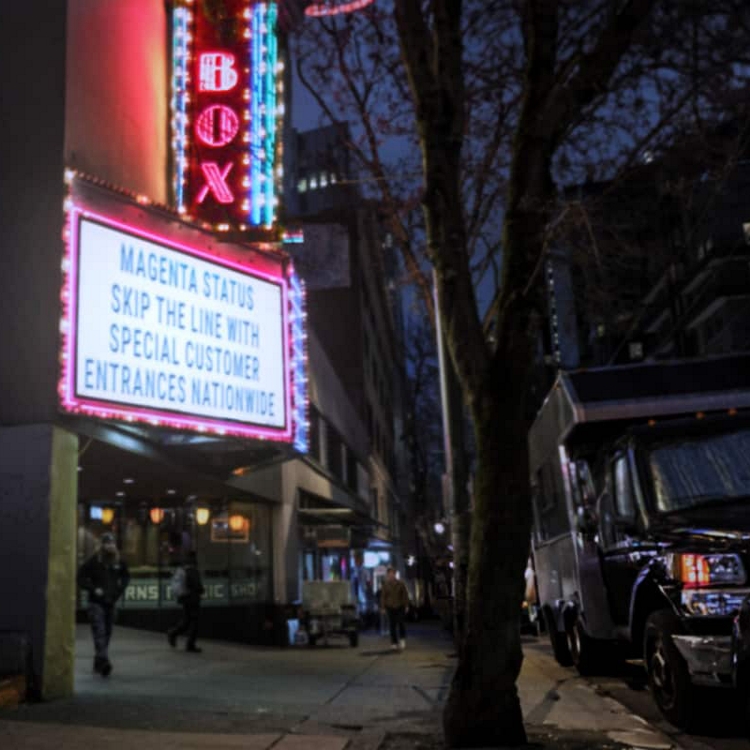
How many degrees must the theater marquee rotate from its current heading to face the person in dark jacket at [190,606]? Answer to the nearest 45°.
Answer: approximately 135° to its left

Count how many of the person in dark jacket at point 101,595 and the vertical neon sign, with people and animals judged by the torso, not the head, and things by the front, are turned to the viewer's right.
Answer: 0

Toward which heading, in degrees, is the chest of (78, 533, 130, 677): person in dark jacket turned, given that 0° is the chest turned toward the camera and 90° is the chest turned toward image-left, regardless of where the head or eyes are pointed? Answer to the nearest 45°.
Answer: approximately 0°

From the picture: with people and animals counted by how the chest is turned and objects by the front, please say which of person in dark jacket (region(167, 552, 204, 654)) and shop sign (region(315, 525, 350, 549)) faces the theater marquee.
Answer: the shop sign

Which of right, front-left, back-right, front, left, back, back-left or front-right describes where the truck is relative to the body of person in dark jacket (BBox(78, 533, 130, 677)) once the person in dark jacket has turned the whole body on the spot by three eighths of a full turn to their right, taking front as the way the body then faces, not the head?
back

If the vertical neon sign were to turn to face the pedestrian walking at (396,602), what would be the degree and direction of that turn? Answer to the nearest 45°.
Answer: approximately 135° to its left
